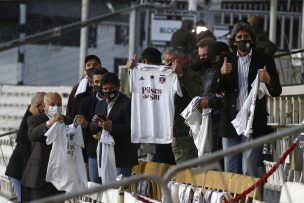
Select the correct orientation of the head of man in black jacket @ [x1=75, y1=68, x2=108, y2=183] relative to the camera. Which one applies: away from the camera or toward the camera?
toward the camera

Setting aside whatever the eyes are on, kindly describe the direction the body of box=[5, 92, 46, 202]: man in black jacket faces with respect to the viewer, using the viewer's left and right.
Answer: facing to the right of the viewer

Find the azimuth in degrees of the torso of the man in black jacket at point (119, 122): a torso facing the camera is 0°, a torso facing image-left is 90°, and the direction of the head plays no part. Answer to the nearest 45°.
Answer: approximately 45°

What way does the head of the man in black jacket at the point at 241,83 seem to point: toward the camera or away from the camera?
toward the camera

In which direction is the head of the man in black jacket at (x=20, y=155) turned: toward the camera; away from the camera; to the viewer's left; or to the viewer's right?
to the viewer's right

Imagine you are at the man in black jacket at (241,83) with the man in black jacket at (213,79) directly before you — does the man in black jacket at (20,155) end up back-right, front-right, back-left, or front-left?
front-left

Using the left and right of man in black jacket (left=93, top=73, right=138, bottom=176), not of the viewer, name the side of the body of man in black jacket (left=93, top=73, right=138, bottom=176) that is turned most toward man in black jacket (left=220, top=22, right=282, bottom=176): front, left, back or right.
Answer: left
